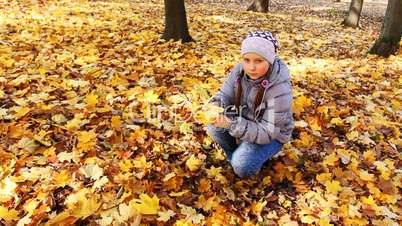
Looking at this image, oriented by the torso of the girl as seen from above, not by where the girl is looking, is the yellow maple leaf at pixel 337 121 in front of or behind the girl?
behind

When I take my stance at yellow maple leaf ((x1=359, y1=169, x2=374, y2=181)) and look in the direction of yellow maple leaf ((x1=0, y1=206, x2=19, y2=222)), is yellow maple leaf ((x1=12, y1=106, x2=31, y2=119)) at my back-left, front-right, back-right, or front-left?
front-right

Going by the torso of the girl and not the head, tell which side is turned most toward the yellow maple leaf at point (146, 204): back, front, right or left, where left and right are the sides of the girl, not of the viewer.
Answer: front

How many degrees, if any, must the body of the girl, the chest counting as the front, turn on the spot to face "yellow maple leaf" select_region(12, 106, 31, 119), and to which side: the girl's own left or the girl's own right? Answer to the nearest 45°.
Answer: approximately 45° to the girl's own right

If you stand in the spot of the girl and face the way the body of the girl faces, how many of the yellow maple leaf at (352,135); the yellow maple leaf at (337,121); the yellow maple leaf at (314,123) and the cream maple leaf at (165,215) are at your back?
3

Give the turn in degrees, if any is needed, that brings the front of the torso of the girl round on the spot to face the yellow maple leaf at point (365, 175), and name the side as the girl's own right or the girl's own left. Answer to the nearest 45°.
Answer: approximately 135° to the girl's own left

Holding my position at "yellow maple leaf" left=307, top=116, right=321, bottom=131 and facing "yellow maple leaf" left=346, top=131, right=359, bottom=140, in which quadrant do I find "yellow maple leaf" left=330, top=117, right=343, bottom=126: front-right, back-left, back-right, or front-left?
front-left

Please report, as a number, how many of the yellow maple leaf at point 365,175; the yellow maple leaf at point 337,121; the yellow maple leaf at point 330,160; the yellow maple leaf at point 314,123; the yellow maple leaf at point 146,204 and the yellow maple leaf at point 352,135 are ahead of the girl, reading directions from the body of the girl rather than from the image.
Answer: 1

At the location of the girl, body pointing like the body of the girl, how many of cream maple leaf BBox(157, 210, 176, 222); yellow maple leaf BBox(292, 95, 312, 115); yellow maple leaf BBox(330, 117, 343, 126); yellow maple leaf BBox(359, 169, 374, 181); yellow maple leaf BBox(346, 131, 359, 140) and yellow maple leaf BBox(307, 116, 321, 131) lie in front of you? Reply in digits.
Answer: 1

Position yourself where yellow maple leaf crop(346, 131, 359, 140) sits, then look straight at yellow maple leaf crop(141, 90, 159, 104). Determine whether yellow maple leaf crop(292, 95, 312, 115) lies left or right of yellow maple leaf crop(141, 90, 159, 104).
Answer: right

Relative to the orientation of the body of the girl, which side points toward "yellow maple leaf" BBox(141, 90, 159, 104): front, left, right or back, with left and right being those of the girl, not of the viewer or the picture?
right

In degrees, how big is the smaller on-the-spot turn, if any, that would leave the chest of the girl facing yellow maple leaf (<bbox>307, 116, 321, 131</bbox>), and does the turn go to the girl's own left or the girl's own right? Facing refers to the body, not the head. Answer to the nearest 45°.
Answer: approximately 180°

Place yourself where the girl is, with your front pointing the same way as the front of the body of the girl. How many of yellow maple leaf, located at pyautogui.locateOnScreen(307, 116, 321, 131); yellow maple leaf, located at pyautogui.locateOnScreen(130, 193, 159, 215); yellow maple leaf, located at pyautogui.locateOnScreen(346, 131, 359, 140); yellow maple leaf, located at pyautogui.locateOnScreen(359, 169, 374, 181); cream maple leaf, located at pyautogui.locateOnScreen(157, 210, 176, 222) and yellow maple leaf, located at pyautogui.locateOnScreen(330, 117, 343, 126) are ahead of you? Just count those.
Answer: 2

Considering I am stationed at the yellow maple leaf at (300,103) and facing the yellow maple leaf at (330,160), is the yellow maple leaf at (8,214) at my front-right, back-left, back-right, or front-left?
front-right

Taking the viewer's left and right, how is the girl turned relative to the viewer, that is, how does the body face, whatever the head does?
facing the viewer and to the left of the viewer
